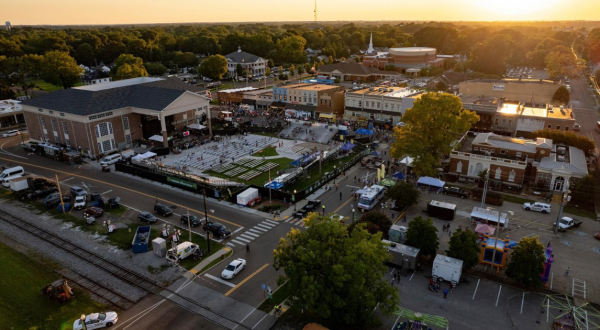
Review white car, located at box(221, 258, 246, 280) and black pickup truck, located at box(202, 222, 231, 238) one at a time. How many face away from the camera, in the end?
0

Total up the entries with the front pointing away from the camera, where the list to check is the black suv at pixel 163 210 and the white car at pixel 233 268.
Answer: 0

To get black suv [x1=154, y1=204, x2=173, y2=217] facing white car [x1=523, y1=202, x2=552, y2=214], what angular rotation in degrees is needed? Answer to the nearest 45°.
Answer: approximately 45° to its left

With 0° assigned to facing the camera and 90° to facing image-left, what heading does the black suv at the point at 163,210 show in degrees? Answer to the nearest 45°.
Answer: approximately 315°

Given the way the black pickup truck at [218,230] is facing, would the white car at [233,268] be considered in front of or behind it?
in front
